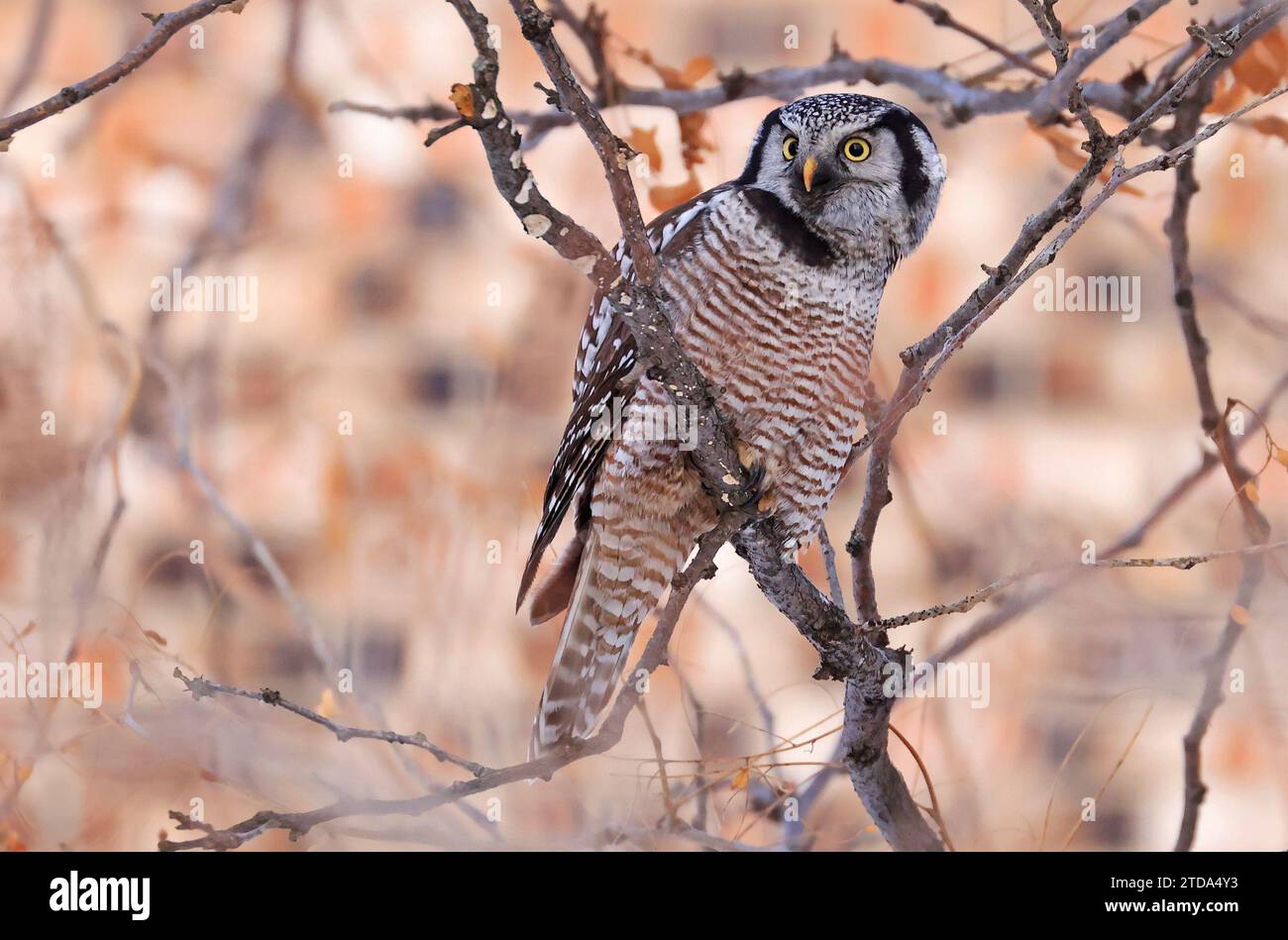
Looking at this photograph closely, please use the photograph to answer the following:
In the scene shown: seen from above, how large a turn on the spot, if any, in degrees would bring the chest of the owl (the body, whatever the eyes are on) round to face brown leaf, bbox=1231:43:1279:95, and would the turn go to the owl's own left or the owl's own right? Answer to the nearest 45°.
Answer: approximately 45° to the owl's own left

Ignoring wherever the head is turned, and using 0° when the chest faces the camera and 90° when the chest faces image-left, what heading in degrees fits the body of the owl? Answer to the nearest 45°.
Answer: approximately 315°

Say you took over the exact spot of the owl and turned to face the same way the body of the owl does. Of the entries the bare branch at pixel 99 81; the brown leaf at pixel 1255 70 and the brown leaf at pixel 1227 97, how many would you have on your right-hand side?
1

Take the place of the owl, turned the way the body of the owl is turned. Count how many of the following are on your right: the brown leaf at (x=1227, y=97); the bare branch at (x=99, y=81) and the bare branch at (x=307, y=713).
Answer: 2

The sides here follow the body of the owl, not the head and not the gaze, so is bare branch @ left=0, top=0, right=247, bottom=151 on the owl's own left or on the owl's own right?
on the owl's own right

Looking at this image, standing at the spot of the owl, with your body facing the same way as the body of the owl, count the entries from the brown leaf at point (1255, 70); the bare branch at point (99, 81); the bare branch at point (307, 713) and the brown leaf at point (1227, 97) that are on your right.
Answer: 2

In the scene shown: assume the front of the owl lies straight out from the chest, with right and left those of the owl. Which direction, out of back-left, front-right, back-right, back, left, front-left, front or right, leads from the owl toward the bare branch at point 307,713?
right
